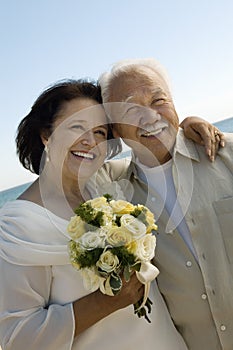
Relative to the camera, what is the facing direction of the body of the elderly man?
toward the camera
